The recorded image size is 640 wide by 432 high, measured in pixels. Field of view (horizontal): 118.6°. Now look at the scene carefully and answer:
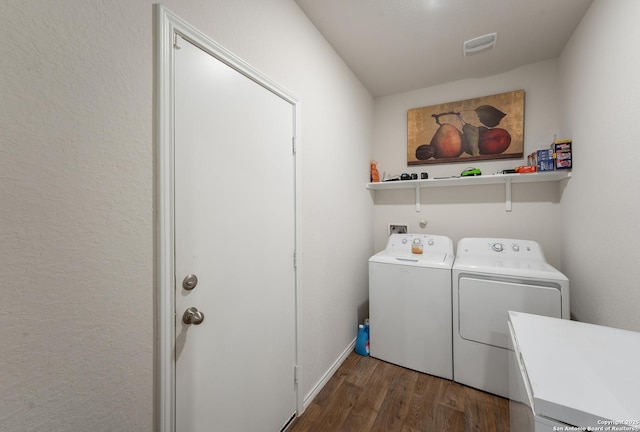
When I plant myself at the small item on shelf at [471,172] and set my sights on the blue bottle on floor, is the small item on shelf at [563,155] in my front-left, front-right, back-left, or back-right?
back-left

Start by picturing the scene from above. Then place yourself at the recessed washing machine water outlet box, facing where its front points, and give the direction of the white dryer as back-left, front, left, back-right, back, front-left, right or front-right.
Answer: front-left

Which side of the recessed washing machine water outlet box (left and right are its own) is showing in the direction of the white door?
front

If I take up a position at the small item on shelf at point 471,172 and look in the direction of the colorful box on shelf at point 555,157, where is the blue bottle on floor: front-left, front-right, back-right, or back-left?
back-right

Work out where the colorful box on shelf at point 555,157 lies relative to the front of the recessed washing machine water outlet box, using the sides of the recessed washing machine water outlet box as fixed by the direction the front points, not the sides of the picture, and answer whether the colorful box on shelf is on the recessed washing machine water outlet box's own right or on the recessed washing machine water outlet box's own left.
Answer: on the recessed washing machine water outlet box's own left

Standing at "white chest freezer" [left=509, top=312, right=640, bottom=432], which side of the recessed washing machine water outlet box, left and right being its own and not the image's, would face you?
front

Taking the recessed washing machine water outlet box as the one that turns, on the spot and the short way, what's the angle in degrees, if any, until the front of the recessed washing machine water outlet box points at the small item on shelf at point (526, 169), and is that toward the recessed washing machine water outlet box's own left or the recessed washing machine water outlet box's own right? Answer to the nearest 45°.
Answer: approximately 90° to the recessed washing machine water outlet box's own left

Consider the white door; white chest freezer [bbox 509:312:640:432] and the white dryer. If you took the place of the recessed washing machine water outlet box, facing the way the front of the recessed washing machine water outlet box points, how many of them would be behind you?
0

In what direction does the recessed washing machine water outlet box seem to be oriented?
toward the camera
